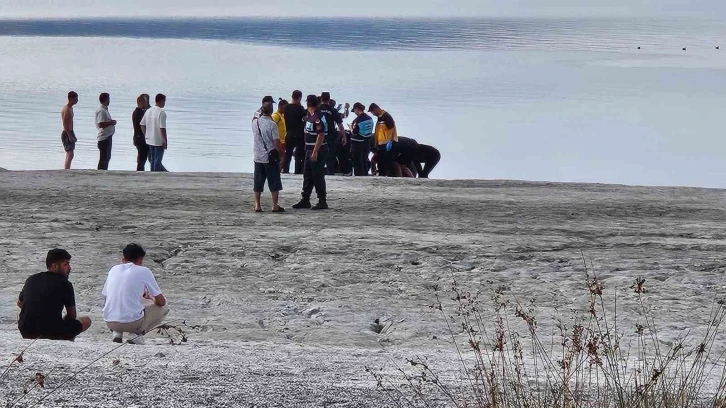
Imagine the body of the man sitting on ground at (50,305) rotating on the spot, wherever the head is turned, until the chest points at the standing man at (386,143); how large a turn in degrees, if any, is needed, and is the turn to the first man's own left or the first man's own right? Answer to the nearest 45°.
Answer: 0° — they already face them

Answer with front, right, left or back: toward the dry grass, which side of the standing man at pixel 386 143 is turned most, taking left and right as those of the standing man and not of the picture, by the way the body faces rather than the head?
left

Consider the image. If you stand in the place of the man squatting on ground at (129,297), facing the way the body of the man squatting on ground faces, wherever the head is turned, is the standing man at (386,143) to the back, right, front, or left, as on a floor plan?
front

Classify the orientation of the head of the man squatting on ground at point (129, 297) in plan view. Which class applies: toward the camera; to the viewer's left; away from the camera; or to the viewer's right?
away from the camera

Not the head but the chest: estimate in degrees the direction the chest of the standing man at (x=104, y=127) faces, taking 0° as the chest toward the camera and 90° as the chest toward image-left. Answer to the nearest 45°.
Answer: approximately 270°

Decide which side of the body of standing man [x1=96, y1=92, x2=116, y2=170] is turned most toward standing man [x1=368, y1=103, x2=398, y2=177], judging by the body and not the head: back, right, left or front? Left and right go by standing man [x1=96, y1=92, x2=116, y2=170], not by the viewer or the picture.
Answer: front

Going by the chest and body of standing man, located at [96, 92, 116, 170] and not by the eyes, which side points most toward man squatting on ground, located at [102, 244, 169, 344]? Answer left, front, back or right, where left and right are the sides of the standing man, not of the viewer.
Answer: right

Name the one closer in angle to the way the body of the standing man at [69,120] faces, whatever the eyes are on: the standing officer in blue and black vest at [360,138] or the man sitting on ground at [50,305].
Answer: the standing officer in blue and black vest

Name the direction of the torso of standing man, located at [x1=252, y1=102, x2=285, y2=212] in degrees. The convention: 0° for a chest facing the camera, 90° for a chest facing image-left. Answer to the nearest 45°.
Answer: approximately 225°

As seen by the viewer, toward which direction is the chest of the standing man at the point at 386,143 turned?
to the viewer's left

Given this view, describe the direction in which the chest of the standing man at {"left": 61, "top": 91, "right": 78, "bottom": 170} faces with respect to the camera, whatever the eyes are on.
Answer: to the viewer's right

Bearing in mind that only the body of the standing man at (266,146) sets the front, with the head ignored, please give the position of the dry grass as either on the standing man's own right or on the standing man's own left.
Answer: on the standing man's own right

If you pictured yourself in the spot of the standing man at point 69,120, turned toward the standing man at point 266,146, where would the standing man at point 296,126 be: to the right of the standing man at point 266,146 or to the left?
left
